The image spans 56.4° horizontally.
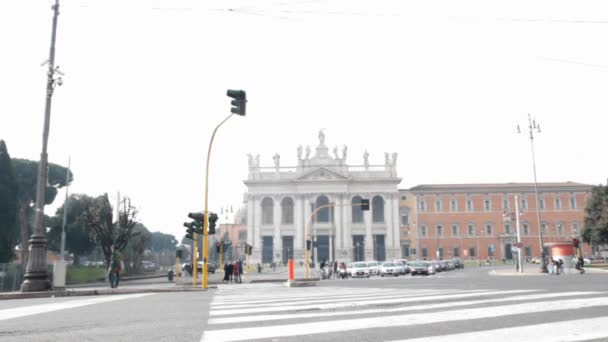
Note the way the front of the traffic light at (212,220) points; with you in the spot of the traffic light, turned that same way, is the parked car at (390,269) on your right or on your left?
on your left

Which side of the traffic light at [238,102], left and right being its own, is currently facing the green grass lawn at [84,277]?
right

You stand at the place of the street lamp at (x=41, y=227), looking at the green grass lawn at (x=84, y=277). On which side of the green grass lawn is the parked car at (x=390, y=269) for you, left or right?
right

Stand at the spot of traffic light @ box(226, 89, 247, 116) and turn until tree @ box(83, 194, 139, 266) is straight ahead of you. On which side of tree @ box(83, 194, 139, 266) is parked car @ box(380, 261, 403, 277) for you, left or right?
right
